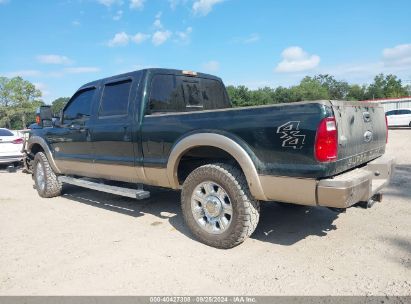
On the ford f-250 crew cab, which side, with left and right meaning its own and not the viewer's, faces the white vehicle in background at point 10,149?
front

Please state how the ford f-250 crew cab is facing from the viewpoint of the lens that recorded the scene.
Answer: facing away from the viewer and to the left of the viewer

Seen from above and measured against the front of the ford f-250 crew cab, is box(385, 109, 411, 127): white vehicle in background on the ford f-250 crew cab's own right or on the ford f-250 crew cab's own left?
on the ford f-250 crew cab's own right
